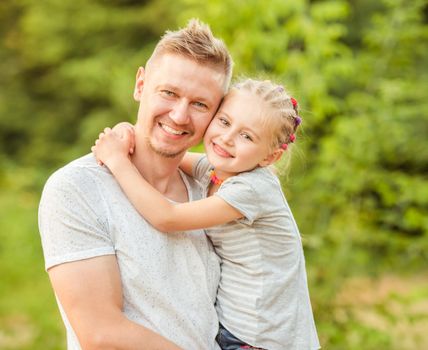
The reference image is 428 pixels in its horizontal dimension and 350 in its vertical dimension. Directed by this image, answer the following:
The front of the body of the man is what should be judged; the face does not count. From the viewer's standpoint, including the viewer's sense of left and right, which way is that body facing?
facing the viewer and to the right of the viewer

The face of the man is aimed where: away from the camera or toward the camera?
toward the camera
